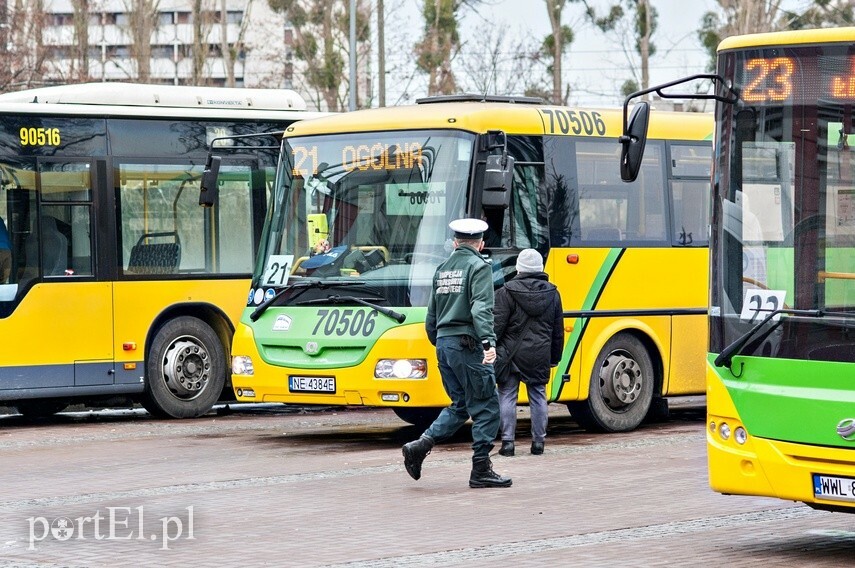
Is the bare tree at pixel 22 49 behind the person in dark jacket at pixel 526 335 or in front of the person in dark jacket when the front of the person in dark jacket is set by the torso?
in front

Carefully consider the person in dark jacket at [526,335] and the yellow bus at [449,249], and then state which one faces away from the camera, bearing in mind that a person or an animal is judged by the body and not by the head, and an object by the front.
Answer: the person in dark jacket

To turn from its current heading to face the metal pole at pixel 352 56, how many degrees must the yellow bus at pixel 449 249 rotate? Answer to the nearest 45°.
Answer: approximately 135° to its right

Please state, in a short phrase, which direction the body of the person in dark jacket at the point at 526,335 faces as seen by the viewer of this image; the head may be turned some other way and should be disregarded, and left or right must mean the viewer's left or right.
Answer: facing away from the viewer

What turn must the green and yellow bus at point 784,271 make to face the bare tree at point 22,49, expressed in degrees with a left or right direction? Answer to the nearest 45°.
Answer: approximately 90° to its right

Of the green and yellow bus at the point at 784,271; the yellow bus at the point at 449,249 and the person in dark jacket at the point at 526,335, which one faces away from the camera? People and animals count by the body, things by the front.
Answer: the person in dark jacket

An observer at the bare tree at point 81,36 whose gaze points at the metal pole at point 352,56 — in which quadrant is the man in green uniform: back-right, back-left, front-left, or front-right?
front-right

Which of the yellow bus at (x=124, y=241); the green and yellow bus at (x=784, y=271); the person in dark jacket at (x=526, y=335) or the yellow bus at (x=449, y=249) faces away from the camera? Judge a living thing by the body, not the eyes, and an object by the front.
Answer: the person in dark jacket

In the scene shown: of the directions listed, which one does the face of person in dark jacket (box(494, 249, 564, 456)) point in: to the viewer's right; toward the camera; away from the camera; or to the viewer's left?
away from the camera

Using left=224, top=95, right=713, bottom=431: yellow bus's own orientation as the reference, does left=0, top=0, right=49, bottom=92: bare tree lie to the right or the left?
on its right

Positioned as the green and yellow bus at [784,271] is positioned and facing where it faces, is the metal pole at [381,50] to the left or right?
on its right
